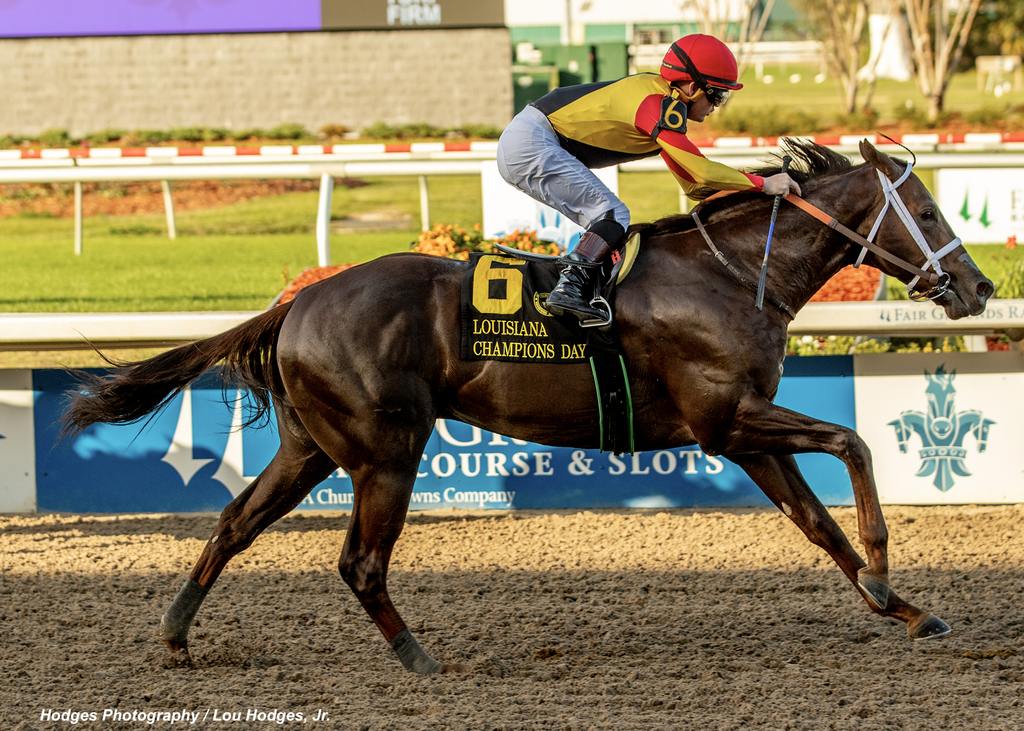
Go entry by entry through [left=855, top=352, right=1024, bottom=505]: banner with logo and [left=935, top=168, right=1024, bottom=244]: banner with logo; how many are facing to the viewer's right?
0

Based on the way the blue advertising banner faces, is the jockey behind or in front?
in front

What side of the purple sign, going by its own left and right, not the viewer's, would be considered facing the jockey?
front

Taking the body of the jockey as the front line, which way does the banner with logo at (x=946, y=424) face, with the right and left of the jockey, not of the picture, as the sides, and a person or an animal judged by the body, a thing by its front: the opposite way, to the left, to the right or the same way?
to the right

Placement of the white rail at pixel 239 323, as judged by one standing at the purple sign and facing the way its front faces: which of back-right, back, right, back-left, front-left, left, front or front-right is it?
front

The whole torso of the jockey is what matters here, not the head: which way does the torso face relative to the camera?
to the viewer's right

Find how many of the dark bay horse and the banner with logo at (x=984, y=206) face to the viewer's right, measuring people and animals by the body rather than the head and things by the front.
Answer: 1

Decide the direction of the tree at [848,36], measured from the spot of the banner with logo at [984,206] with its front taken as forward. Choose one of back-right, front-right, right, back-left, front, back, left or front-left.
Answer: back

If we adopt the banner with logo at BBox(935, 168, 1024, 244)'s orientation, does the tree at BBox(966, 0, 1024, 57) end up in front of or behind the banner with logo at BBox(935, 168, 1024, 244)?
behind

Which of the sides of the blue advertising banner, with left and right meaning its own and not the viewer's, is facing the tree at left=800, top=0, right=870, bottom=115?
back

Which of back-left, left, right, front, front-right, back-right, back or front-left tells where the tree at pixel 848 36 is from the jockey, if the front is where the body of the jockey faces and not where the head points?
left

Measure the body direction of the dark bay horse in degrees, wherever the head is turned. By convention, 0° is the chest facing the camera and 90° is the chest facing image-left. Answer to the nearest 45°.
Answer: approximately 270°

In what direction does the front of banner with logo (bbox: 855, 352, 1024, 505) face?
toward the camera

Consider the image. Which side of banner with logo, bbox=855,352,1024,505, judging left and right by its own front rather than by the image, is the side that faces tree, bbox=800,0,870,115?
back
